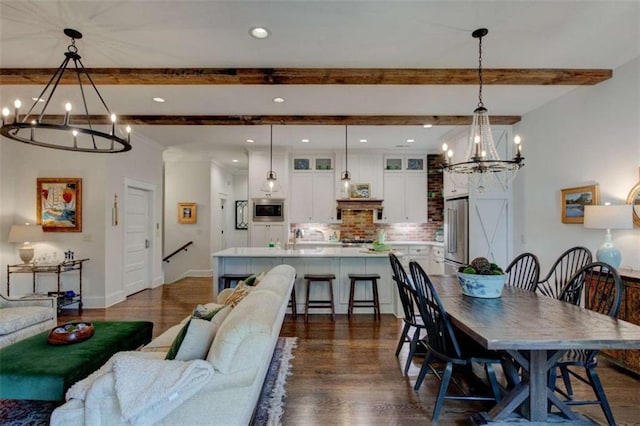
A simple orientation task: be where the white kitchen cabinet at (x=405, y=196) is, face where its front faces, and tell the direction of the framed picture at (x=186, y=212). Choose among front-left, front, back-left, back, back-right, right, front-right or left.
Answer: right

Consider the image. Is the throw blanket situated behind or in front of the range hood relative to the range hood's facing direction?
in front

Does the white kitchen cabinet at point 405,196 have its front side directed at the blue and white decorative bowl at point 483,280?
yes

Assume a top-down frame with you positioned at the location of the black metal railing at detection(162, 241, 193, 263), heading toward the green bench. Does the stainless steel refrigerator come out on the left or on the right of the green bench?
left

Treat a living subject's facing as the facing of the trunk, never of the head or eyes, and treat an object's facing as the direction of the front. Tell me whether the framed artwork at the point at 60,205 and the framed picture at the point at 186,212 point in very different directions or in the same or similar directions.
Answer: same or similar directions

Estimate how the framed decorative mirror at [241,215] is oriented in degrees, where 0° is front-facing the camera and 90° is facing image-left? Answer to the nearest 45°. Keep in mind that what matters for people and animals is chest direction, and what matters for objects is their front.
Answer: approximately 0°

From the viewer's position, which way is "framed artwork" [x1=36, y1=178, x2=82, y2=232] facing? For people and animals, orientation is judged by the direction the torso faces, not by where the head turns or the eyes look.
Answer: facing the viewer

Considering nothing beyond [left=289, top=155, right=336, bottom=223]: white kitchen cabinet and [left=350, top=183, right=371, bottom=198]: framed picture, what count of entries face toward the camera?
2

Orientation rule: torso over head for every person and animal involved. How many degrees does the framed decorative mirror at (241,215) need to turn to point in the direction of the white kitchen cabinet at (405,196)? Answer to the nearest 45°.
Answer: approximately 45° to its left

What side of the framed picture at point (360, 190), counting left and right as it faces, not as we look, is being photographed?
front

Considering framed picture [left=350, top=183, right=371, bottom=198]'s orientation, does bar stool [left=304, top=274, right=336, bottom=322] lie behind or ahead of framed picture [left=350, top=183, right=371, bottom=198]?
ahead

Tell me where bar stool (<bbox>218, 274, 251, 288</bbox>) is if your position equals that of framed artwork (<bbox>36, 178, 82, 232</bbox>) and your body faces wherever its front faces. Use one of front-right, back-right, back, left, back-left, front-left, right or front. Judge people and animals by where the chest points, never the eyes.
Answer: front-left

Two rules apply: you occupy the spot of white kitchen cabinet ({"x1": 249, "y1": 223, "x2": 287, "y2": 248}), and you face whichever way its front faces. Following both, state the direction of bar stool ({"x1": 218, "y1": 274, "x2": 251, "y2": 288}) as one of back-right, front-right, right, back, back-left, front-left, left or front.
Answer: front

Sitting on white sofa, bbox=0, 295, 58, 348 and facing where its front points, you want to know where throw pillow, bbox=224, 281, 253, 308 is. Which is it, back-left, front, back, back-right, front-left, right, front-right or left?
front
